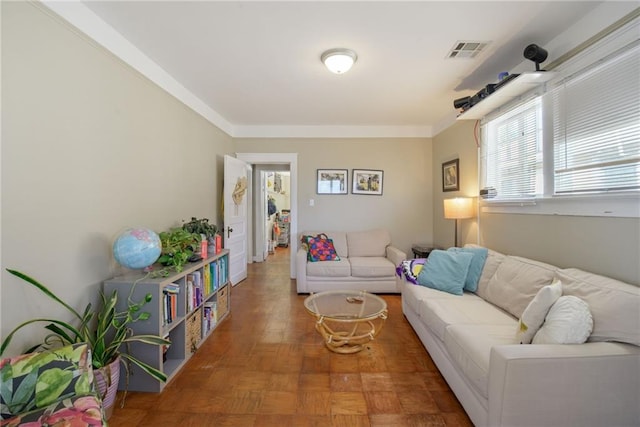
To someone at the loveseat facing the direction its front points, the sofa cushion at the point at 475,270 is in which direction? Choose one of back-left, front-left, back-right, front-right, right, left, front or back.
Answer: front-left

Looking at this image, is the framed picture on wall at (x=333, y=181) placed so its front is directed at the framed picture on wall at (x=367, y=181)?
no

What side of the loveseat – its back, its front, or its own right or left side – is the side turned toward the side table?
left

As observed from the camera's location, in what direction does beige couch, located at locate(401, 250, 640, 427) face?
facing the viewer and to the left of the viewer

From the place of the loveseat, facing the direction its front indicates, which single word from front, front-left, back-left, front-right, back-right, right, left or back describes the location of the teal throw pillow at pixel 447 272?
front-left

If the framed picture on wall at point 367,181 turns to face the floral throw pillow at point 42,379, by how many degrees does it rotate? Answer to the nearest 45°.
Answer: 0° — it already faces it

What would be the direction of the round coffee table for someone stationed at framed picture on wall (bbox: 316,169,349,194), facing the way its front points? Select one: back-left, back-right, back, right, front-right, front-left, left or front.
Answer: front

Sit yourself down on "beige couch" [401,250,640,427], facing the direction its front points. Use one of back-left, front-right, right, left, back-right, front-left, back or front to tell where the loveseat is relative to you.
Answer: right

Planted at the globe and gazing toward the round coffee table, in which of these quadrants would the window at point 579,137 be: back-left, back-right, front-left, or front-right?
front-right

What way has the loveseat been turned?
toward the camera

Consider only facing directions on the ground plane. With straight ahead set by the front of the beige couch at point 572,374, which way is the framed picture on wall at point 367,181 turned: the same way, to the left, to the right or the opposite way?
to the left

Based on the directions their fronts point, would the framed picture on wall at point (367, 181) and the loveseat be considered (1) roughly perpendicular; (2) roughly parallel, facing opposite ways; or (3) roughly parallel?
roughly parallel

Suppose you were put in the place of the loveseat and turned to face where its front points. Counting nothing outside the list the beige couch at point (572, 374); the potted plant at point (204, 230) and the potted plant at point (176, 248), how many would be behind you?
0

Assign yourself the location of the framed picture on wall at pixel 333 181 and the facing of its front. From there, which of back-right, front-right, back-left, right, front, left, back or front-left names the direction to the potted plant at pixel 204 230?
front-right

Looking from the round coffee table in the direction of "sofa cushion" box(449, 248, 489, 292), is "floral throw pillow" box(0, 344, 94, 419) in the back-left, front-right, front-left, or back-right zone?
back-right

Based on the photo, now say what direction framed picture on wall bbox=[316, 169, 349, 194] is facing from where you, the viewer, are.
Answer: facing the viewer

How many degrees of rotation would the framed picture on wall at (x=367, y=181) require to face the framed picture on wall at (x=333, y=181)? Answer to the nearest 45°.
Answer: approximately 90° to its right

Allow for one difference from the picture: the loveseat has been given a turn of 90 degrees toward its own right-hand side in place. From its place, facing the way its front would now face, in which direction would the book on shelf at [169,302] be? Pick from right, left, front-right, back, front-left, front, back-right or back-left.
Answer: front-left

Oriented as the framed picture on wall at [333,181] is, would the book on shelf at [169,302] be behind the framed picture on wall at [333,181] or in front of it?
in front

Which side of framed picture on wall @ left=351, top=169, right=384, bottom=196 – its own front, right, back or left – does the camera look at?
front

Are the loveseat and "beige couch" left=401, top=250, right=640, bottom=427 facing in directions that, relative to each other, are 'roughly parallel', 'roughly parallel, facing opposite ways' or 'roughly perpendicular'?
roughly perpendicular

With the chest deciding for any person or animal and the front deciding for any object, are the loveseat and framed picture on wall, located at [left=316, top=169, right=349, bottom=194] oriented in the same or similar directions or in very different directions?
same or similar directions
